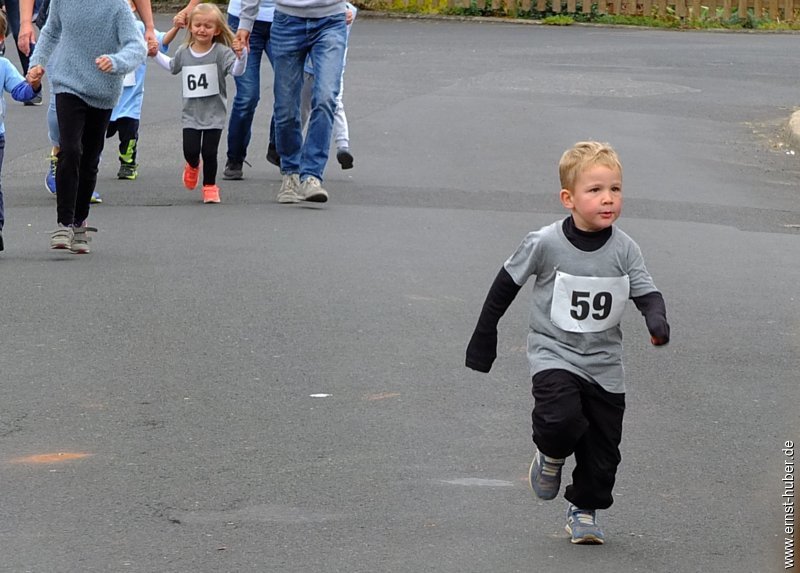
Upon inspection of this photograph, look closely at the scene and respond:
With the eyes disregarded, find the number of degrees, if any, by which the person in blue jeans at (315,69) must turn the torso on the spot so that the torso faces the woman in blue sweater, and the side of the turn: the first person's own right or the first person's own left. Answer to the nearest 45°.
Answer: approximately 45° to the first person's own right

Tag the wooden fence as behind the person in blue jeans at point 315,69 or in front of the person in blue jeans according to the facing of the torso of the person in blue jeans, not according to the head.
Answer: behind

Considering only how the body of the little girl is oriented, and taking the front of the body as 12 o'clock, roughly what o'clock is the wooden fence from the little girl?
The wooden fence is roughly at 7 o'clock from the little girl.

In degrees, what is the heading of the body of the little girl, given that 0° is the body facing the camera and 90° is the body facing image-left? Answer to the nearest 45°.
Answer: approximately 0°

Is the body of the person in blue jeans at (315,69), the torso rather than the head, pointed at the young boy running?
yes

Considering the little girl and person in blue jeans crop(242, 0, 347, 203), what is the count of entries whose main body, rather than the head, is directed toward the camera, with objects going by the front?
2

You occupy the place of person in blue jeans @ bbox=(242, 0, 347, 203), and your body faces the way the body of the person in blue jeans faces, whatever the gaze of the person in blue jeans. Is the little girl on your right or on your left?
on your right

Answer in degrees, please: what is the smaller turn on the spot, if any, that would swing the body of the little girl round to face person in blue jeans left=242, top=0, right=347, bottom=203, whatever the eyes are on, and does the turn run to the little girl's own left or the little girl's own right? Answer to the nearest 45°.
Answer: approximately 45° to the little girl's own left
